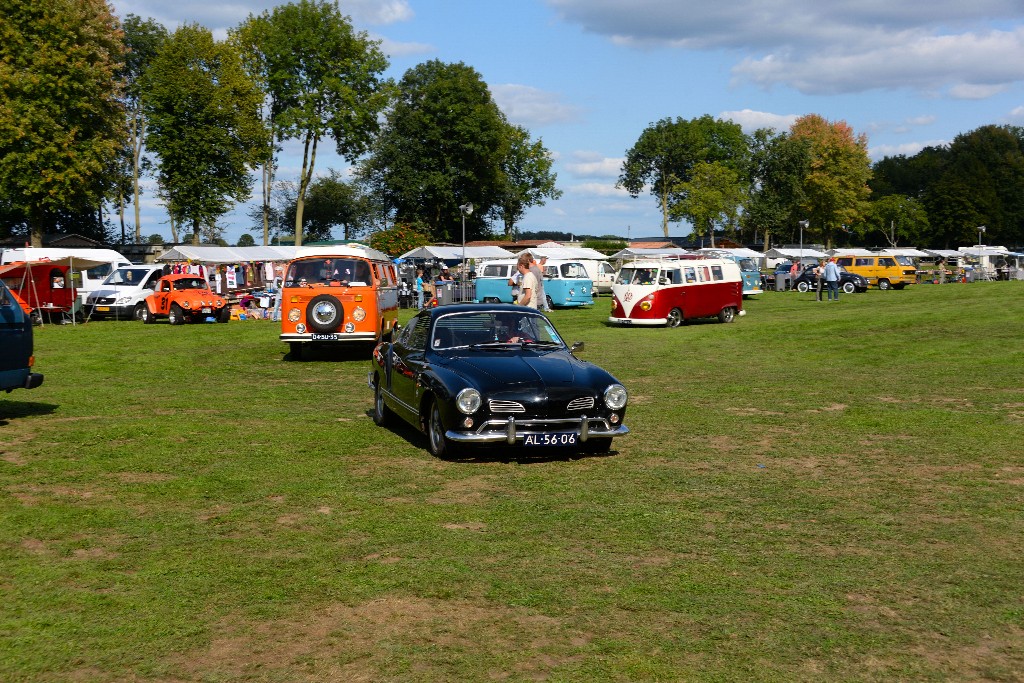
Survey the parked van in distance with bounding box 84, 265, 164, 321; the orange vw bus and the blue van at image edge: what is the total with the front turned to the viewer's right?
1

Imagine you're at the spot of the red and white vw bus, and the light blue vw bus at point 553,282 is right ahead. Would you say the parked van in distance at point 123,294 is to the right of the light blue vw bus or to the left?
left

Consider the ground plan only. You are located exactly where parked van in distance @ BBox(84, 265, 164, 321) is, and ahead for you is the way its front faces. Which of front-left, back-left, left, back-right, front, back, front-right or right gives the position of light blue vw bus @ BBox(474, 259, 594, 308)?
back-left

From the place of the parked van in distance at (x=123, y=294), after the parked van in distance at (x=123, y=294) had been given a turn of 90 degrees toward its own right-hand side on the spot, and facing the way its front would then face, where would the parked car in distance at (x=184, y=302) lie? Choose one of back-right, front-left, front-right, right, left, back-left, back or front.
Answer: back

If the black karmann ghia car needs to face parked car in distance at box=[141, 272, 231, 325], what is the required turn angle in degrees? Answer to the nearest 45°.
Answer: approximately 180°

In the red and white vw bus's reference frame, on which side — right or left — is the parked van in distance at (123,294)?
on its right

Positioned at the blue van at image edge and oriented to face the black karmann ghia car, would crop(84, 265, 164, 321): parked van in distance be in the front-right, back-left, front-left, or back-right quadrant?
back-left

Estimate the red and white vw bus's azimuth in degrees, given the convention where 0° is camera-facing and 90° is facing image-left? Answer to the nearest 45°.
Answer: approximately 45°

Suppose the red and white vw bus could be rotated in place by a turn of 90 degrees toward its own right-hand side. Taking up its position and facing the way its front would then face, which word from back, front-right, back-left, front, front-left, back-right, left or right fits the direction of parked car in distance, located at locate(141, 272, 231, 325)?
front-left

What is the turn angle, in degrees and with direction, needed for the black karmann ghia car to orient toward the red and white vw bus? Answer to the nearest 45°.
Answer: approximately 135° to its left

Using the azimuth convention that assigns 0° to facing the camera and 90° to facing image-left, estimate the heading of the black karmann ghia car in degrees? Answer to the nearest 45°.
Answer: approximately 315°

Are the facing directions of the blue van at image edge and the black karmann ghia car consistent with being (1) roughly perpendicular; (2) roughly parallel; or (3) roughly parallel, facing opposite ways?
roughly perpendicular

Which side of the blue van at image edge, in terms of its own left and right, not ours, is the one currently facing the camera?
right

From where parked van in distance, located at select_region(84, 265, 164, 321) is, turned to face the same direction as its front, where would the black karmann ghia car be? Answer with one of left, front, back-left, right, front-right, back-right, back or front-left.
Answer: front-left
